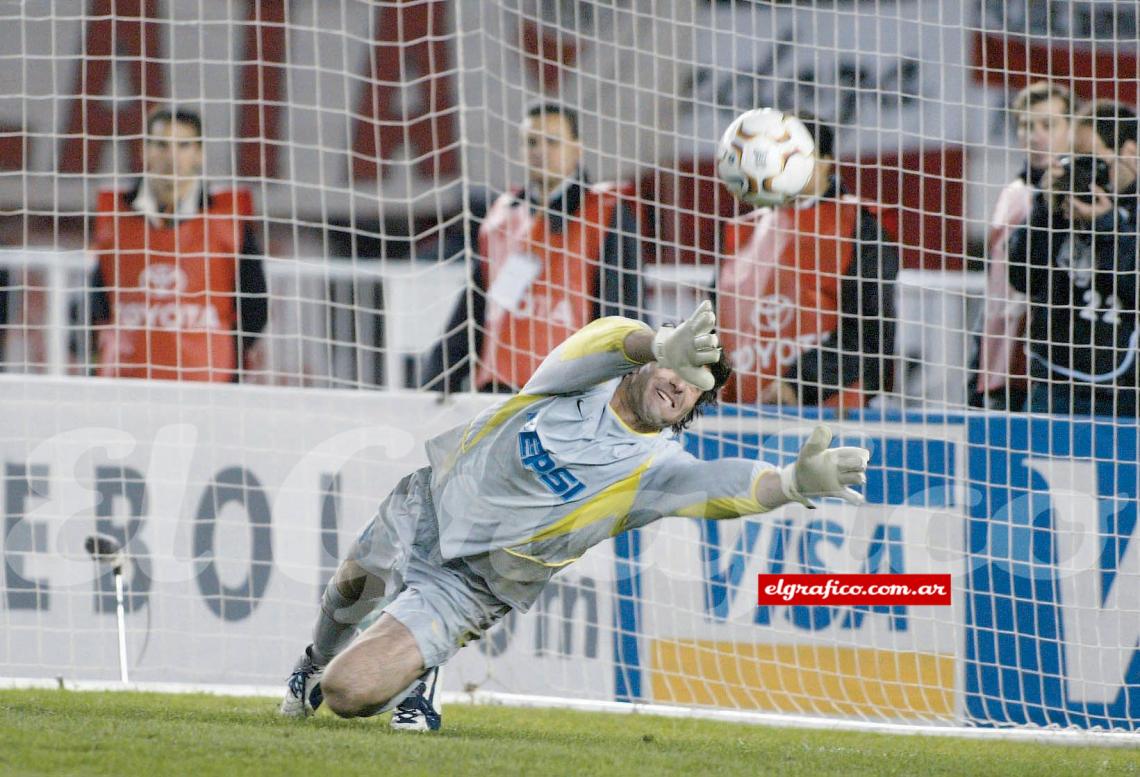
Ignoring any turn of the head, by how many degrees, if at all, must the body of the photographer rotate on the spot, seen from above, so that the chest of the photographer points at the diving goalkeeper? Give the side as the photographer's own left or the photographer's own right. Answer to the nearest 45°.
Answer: approximately 45° to the photographer's own right

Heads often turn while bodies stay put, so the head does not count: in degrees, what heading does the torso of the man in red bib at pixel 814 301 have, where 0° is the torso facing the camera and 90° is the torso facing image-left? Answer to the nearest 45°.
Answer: approximately 45°

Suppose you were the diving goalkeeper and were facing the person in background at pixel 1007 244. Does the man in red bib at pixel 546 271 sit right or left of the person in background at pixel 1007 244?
left

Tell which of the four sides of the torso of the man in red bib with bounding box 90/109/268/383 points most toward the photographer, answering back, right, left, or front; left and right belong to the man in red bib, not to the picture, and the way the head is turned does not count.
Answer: left

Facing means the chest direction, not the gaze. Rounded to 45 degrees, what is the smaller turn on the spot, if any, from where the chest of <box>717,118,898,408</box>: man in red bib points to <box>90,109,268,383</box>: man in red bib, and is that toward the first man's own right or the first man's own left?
approximately 45° to the first man's own right

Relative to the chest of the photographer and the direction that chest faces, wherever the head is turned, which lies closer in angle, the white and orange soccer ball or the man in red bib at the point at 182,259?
the white and orange soccer ball

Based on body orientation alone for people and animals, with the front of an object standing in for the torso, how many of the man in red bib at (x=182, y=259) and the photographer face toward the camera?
2

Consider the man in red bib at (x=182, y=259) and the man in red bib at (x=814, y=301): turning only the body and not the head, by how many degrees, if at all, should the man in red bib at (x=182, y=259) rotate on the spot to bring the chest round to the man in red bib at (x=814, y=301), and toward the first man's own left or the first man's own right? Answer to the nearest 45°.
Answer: approximately 90° to the first man's own left

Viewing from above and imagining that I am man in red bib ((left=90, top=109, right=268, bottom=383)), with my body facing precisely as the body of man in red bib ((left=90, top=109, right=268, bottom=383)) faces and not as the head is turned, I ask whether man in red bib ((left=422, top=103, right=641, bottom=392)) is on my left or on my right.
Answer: on my left
